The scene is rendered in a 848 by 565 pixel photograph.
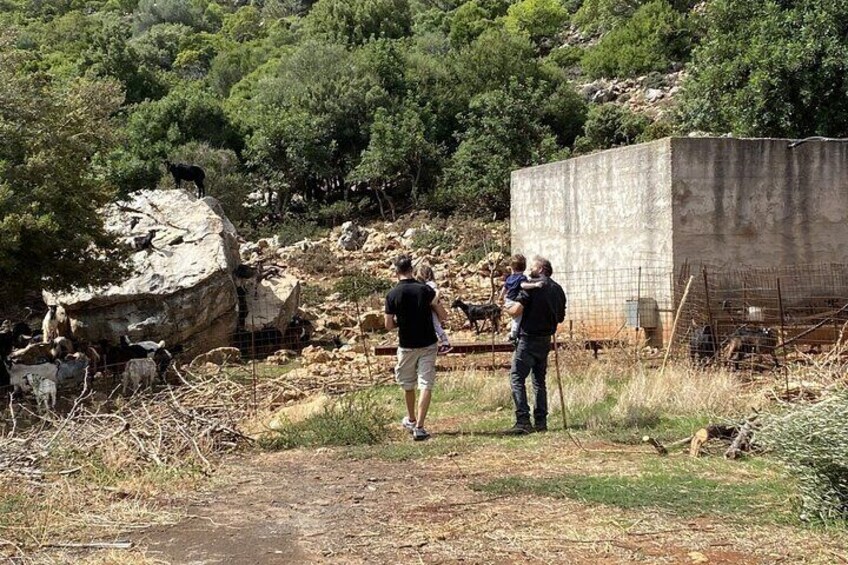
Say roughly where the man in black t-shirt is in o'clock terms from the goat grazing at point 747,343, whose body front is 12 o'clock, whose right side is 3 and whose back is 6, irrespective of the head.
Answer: The man in black t-shirt is roughly at 10 o'clock from the goat grazing.

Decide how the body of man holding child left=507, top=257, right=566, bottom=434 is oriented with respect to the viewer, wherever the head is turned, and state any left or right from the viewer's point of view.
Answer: facing away from the viewer and to the left of the viewer

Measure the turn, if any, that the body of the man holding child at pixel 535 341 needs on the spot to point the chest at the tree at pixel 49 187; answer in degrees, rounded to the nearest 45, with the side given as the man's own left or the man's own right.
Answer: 0° — they already face it

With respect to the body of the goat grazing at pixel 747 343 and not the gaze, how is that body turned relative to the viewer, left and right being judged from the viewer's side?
facing to the left of the viewer

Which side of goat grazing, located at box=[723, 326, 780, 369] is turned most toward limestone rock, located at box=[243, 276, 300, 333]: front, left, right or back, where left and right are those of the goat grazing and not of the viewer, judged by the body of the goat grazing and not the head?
front

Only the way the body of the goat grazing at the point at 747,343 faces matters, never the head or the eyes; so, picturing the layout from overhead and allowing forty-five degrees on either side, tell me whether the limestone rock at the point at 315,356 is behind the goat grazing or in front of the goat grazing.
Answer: in front

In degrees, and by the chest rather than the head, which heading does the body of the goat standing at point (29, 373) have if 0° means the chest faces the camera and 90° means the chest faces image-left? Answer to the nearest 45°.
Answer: approximately 90°

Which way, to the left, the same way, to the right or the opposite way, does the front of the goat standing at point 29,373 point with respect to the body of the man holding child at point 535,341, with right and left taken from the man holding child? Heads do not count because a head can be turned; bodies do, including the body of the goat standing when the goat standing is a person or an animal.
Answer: to the left

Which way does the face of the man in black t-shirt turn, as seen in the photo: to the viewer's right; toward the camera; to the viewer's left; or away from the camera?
away from the camera

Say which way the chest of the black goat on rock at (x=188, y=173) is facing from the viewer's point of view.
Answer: to the viewer's left
